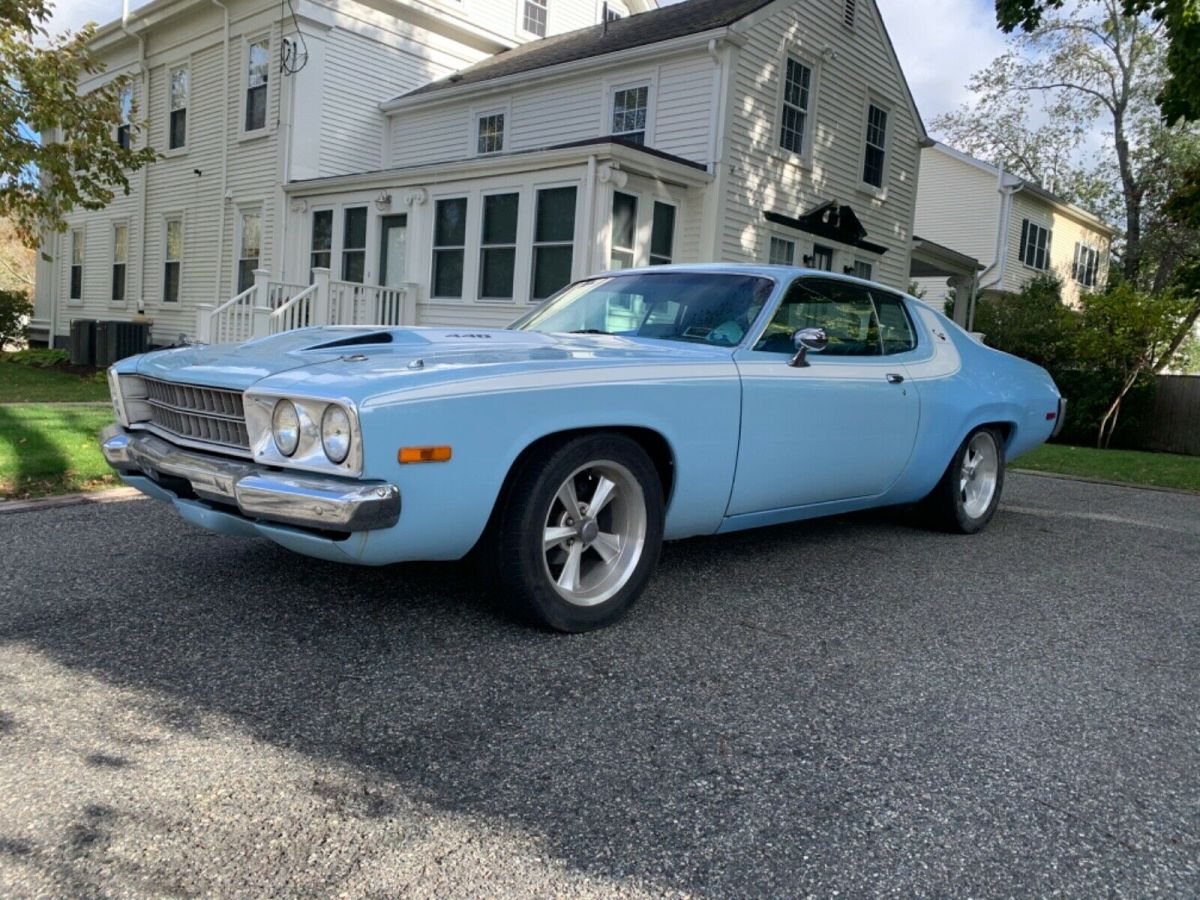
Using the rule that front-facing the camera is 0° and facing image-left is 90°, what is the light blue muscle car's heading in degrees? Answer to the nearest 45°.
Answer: approximately 45°

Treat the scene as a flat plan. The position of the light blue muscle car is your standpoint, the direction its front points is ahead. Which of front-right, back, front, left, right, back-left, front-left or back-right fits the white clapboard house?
back-right

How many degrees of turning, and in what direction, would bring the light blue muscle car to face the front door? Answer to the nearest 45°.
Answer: approximately 135° to its right

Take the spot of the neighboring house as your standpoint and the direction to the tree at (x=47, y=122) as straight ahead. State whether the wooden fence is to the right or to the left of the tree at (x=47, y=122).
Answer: left

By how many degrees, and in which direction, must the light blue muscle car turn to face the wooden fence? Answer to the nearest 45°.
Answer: approximately 180°

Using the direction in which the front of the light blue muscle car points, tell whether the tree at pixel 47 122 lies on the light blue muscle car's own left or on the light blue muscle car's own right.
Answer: on the light blue muscle car's own right

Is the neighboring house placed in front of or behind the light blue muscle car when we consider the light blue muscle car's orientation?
behind
